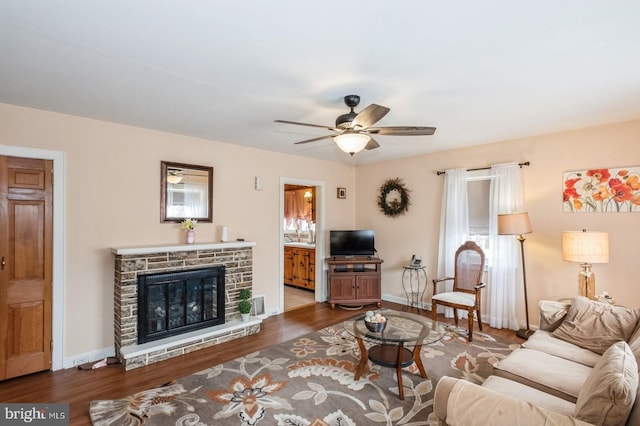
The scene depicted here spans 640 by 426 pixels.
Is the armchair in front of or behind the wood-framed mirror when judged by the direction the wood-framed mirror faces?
in front

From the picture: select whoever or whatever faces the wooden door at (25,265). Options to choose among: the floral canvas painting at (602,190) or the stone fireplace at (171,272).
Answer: the floral canvas painting

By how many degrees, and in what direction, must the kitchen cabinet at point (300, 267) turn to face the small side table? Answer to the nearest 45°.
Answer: approximately 90° to its left

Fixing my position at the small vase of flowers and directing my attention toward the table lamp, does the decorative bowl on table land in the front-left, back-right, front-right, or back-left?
front-right

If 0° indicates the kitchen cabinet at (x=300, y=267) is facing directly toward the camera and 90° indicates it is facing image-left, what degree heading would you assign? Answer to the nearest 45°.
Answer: approximately 45°

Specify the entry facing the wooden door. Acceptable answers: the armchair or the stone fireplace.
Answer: the armchair

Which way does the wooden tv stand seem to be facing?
toward the camera

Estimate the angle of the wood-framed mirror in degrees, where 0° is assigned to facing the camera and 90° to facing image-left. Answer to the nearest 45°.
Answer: approximately 315°

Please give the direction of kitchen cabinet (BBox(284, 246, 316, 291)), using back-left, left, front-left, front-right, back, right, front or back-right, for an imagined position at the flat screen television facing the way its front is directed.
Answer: back-right

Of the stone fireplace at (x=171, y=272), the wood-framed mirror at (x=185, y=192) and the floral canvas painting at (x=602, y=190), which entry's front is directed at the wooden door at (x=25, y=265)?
the floral canvas painting

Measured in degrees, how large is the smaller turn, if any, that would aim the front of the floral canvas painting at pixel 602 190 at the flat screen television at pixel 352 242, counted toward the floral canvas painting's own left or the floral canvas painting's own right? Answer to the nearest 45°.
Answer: approximately 45° to the floral canvas painting's own right

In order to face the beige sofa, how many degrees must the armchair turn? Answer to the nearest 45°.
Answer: approximately 45° to its left

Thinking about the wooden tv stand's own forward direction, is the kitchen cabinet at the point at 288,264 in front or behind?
behind

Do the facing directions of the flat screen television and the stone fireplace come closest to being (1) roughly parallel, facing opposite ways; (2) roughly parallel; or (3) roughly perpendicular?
roughly perpendicular

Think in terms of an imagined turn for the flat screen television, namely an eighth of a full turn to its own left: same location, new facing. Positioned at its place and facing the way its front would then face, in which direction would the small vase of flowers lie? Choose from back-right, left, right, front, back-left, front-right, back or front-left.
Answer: right

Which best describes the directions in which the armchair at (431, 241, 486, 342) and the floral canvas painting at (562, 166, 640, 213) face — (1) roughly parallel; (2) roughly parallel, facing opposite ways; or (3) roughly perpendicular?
roughly parallel

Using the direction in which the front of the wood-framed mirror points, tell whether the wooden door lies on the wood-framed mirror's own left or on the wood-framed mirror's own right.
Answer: on the wood-framed mirror's own right

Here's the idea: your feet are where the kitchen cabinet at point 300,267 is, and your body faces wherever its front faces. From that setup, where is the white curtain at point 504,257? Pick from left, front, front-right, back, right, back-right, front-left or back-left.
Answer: left

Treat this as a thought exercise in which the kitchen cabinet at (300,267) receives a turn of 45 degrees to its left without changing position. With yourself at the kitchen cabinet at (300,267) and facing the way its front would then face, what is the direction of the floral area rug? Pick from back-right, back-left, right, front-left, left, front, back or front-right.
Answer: front
